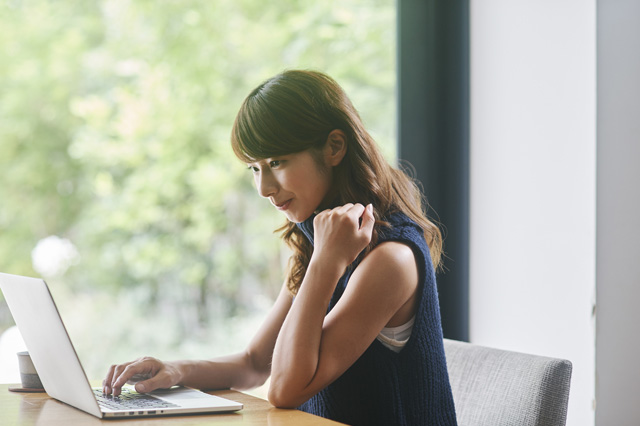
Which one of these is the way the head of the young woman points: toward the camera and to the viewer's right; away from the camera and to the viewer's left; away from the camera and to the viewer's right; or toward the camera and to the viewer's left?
toward the camera and to the viewer's left

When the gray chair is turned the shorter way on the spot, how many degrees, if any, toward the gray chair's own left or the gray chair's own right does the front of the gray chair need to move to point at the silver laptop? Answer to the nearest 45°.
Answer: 0° — it already faces it

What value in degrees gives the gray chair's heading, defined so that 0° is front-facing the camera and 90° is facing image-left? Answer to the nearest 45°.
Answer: approximately 45°
